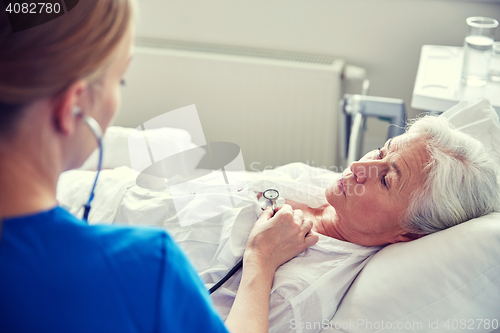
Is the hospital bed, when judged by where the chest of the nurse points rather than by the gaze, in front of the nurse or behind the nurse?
in front

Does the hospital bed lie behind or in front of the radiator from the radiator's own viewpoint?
in front

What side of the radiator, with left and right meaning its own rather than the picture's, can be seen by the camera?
front

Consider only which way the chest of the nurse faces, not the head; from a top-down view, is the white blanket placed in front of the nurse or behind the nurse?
in front

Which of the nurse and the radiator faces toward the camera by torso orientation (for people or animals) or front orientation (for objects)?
the radiator

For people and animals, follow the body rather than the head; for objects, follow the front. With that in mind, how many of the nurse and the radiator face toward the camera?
1

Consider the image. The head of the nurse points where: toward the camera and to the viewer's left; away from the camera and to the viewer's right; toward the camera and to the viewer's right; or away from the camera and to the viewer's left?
away from the camera and to the viewer's right

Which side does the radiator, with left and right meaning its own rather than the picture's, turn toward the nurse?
front

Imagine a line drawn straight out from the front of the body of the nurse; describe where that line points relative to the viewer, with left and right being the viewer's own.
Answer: facing away from the viewer and to the right of the viewer

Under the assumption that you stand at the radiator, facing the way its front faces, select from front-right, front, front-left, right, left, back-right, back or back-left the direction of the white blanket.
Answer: front
